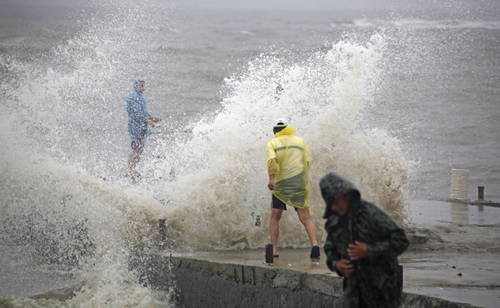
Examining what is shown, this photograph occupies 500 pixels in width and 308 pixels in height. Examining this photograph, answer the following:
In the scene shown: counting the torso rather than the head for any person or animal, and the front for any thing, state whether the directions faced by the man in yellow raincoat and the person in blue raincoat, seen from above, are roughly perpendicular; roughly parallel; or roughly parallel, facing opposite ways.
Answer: roughly perpendicular

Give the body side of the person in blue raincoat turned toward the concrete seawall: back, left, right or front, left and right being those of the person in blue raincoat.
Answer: right

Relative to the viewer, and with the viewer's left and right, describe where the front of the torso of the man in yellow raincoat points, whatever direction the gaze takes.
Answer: facing away from the viewer

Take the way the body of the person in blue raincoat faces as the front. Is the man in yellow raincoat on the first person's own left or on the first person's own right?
on the first person's own right

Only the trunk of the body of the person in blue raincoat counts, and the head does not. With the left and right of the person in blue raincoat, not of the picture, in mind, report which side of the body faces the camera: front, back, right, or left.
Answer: right

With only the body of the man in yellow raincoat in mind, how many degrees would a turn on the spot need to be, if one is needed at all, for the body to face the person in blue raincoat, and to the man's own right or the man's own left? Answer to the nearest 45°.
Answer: approximately 45° to the man's own left

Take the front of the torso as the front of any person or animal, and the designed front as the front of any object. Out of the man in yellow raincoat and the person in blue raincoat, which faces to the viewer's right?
the person in blue raincoat

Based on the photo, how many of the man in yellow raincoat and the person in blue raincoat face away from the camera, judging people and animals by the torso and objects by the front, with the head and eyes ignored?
1
